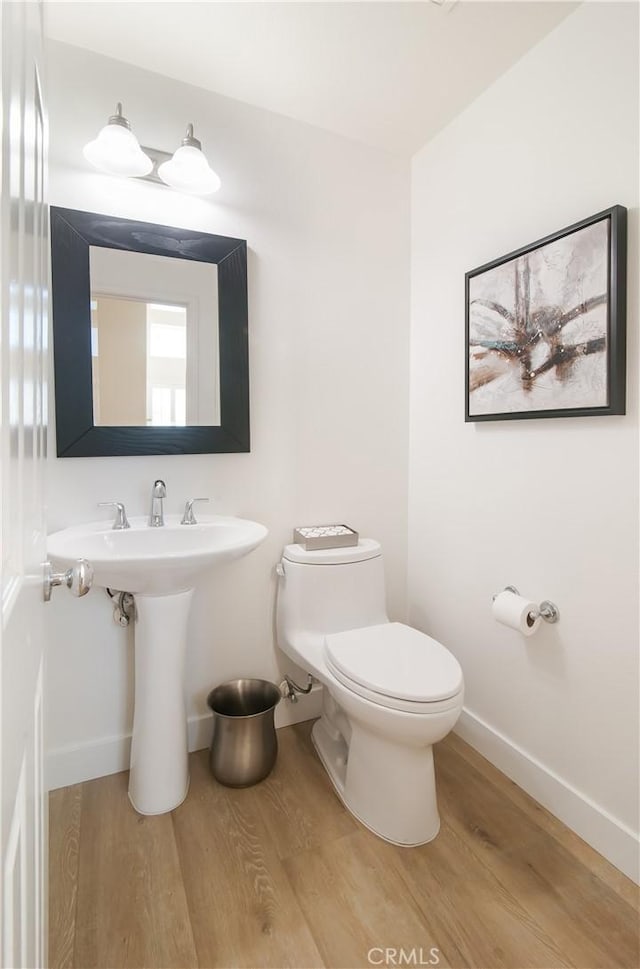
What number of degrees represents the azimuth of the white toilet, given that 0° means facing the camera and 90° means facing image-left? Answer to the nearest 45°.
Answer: approximately 315°

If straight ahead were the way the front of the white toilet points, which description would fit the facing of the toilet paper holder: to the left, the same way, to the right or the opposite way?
to the right

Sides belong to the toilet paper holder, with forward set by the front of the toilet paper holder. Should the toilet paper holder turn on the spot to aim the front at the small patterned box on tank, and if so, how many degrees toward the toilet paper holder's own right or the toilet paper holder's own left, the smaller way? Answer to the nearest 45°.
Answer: approximately 45° to the toilet paper holder's own right

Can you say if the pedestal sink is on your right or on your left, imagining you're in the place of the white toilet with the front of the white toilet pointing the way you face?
on your right

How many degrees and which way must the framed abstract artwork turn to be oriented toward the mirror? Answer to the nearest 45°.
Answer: approximately 45° to its right

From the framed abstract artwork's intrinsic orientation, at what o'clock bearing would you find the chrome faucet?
The chrome faucet is roughly at 1 o'clock from the framed abstract artwork.

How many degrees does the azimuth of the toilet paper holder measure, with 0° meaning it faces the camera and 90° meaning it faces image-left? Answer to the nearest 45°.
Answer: approximately 45°

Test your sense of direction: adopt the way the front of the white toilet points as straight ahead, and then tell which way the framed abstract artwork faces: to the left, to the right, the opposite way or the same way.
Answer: to the right
